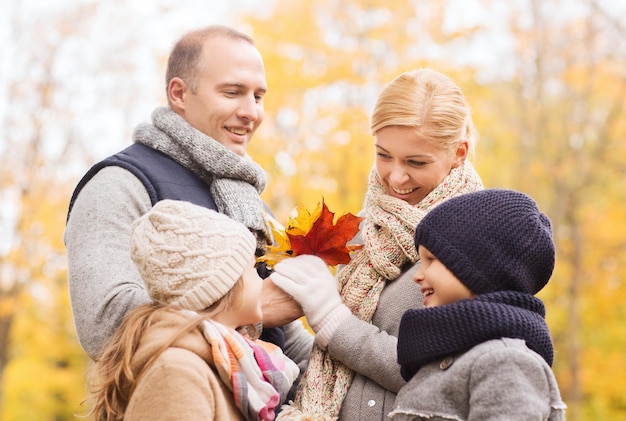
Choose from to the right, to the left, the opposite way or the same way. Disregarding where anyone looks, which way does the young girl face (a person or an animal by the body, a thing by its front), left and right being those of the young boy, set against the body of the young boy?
the opposite way

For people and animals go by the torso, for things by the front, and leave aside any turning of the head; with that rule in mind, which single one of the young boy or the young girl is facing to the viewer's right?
the young girl

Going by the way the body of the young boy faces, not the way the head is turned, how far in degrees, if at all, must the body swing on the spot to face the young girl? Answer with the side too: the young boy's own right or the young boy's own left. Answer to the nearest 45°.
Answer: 0° — they already face them

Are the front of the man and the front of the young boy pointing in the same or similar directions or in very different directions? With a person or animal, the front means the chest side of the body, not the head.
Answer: very different directions

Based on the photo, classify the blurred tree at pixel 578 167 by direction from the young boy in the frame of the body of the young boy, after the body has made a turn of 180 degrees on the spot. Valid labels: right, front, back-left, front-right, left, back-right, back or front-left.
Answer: left

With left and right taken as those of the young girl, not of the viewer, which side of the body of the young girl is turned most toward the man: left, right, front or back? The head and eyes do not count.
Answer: left

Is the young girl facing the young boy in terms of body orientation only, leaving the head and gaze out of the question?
yes

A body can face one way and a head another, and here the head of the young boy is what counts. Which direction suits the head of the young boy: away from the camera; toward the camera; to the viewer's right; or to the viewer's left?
to the viewer's left

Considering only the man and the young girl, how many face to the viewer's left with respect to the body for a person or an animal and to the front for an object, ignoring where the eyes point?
0

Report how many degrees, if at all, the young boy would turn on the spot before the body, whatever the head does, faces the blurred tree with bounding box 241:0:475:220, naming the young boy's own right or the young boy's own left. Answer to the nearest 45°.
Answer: approximately 90° to the young boy's own right

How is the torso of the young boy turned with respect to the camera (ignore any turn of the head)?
to the viewer's left

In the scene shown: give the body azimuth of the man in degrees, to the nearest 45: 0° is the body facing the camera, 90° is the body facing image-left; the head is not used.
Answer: approximately 315°

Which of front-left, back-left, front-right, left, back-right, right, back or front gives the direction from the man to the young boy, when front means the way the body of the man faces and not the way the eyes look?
front

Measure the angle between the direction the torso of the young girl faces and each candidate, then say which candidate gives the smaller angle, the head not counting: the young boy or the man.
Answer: the young boy

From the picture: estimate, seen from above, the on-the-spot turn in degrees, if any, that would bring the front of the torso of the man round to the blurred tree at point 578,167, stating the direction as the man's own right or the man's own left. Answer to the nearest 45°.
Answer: approximately 90° to the man's own left

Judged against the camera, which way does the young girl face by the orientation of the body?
to the viewer's right
